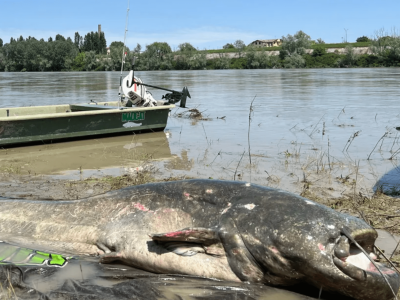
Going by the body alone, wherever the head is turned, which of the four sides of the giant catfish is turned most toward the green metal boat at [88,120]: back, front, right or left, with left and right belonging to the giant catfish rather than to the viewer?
left

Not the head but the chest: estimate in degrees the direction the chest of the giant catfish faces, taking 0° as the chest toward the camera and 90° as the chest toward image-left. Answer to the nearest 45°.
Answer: approximately 270°
